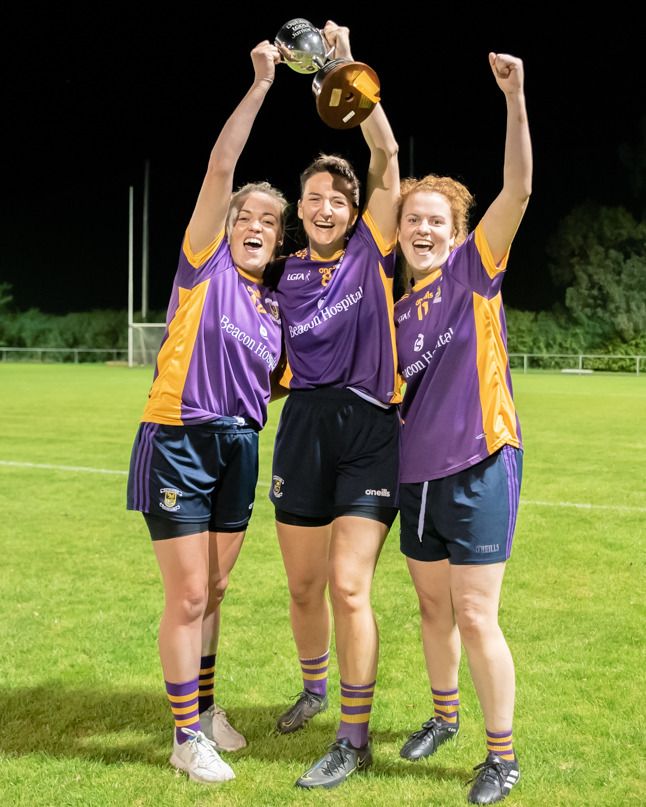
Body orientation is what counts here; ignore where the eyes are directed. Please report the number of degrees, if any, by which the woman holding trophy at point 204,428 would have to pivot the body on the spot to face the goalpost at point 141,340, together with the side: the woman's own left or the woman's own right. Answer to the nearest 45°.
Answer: approximately 135° to the woman's own left

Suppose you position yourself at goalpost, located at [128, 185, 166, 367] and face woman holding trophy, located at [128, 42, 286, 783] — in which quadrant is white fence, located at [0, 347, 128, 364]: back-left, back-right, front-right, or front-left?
back-right

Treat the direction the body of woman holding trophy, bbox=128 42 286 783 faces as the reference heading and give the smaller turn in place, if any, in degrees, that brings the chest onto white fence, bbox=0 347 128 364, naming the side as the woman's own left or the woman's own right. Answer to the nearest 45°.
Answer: approximately 135° to the woman's own left

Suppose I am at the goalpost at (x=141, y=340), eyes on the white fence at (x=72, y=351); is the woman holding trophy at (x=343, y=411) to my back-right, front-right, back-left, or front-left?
back-left
